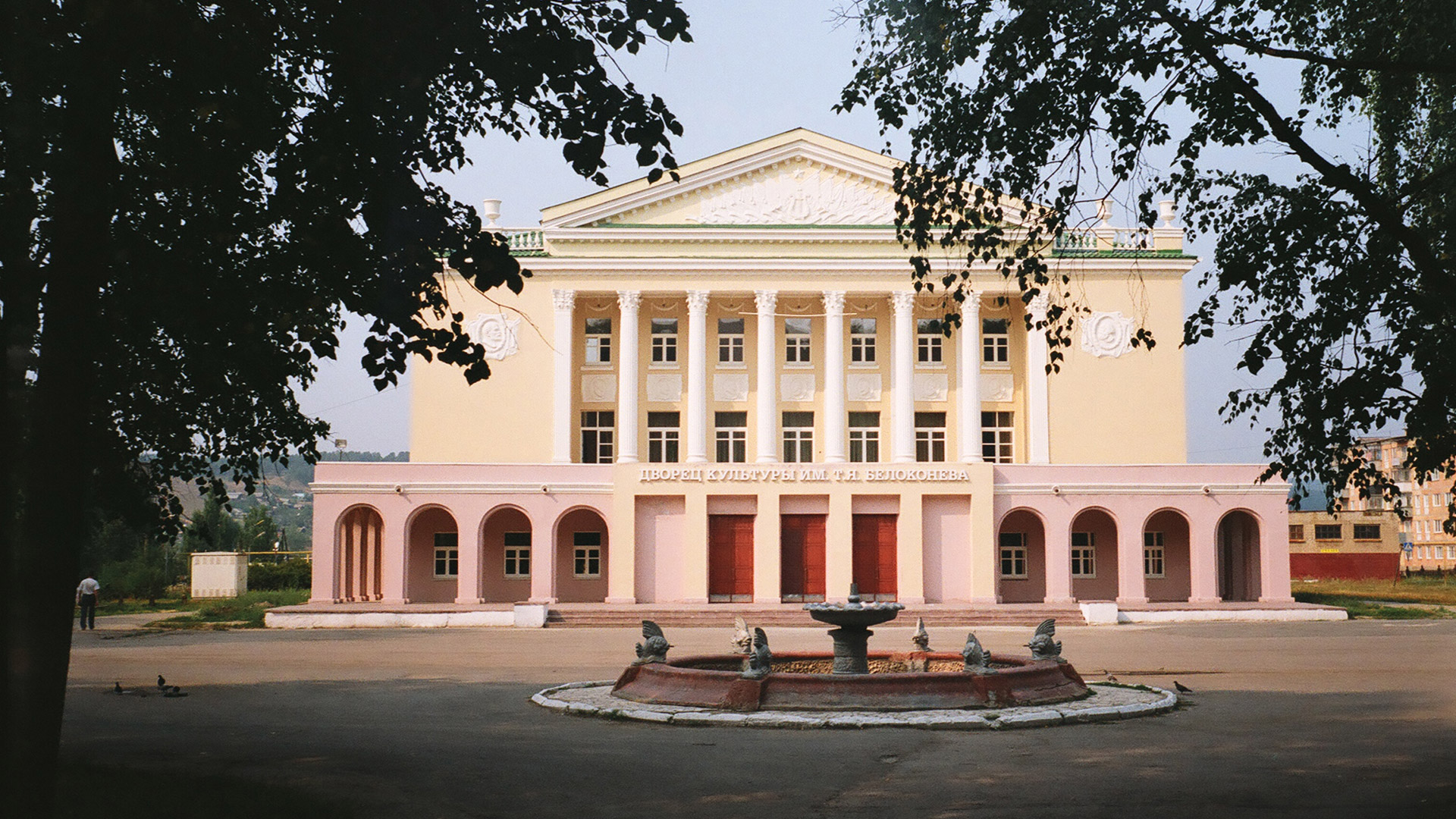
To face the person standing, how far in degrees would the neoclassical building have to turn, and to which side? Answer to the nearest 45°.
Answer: approximately 45° to its right

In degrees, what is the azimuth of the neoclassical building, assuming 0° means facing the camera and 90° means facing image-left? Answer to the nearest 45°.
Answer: approximately 0°

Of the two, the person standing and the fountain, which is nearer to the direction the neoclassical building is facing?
the fountain

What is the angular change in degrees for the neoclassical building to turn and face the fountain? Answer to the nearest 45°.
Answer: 0° — it already faces it
